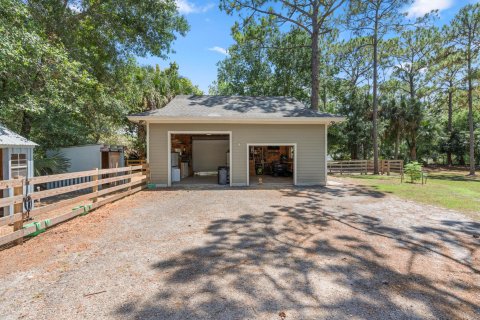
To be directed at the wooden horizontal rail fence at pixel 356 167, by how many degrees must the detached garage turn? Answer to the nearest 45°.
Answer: approximately 135° to its left

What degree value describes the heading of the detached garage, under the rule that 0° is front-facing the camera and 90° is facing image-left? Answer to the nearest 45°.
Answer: approximately 0°

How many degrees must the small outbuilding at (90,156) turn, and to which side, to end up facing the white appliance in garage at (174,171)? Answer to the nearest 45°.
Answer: approximately 45° to its left

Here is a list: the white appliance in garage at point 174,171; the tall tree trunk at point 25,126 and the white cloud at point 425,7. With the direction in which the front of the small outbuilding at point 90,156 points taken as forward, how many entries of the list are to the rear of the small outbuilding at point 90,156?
1

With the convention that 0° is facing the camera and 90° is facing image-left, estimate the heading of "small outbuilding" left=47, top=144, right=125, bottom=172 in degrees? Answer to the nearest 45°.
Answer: approximately 315°

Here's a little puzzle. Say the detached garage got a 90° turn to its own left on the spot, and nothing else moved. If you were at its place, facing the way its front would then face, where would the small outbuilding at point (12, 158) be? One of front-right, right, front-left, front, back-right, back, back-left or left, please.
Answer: back-right

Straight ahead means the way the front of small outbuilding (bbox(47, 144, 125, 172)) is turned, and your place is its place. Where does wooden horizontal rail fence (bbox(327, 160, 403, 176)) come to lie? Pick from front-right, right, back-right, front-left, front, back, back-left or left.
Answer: front-left

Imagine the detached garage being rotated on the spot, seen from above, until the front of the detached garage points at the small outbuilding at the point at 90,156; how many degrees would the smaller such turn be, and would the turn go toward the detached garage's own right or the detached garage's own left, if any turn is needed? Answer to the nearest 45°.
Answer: approximately 90° to the detached garage's own right

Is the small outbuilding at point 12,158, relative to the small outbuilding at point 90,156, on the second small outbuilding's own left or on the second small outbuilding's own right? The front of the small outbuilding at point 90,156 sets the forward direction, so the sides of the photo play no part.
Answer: on the second small outbuilding's own right

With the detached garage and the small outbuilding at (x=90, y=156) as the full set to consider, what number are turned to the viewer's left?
0
